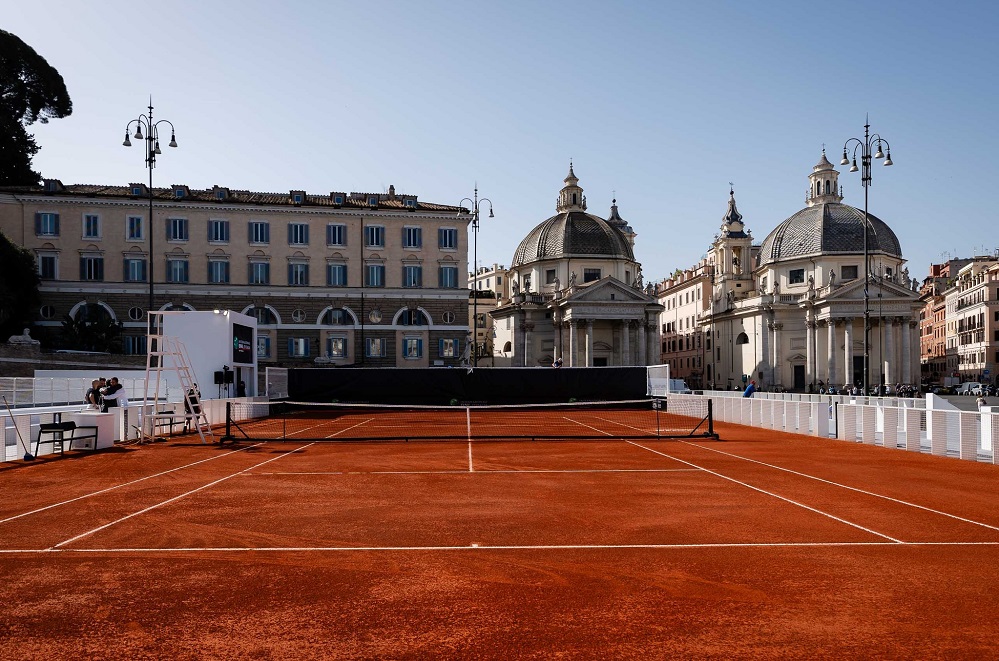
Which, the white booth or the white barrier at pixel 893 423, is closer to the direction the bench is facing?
the white barrier

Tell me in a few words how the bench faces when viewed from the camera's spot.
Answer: facing the viewer and to the right of the viewer

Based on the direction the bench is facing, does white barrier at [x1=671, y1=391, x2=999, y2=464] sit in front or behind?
in front
